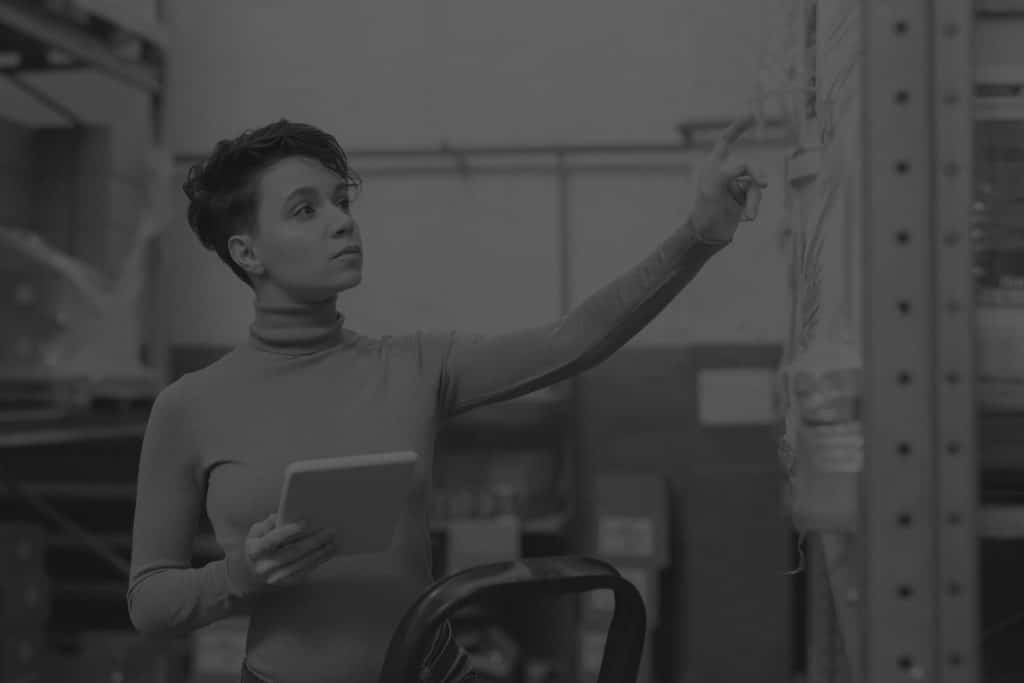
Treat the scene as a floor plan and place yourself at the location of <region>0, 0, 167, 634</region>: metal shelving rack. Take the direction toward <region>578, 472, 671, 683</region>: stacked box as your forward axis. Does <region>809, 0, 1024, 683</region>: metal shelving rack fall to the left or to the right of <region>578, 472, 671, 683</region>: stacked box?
right

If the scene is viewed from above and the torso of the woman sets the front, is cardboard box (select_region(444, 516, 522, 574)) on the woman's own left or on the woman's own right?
on the woman's own left

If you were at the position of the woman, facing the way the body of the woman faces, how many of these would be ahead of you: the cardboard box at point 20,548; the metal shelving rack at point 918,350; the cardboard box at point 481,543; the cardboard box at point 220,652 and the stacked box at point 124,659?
1

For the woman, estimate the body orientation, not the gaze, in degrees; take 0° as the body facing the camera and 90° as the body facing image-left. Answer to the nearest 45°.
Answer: approximately 315°

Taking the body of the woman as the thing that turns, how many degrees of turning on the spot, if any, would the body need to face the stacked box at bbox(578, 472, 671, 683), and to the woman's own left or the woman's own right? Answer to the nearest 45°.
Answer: approximately 135° to the woman's own left

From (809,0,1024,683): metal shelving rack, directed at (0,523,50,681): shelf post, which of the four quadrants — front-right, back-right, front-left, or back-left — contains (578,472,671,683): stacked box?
front-right

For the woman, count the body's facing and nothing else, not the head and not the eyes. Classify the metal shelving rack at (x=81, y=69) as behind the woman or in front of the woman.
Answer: behind

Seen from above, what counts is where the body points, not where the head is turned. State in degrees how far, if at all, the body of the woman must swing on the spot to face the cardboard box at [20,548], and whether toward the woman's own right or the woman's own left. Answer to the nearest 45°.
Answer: approximately 180°
